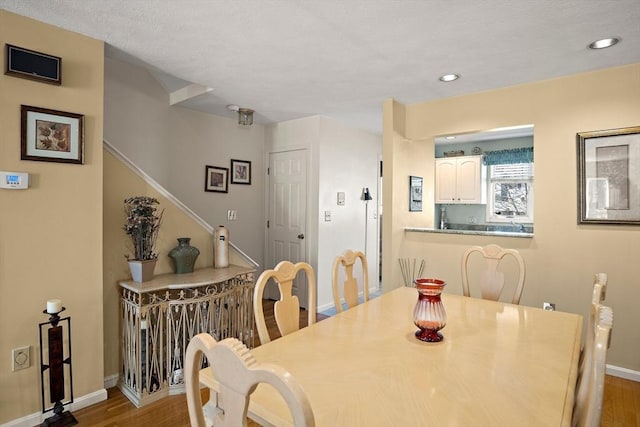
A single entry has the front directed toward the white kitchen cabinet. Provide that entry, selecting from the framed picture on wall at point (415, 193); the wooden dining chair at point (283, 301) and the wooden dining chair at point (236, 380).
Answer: the wooden dining chair at point (236, 380)

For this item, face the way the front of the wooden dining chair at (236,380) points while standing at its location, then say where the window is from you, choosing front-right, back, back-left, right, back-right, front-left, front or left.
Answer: front

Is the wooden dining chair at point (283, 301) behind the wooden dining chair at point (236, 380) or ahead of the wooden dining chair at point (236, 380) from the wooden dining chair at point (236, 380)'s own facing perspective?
ahead

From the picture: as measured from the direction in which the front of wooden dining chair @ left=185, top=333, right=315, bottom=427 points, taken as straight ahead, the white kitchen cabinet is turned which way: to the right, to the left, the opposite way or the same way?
the opposite way

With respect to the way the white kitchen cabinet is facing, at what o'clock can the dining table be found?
The dining table is roughly at 12 o'clock from the white kitchen cabinet.

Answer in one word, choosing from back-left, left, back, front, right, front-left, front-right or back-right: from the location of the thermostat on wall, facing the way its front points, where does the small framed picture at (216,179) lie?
back-left

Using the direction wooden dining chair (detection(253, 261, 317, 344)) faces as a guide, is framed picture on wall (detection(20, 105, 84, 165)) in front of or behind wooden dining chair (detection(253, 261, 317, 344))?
behind

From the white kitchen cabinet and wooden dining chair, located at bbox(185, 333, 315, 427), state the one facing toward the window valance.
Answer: the wooden dining chair

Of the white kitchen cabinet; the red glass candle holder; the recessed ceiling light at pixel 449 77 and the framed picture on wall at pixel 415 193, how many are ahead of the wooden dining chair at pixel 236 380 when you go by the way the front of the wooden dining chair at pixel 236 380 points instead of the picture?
4

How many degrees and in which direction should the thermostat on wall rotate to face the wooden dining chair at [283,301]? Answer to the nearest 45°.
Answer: approximately 45° to its left
